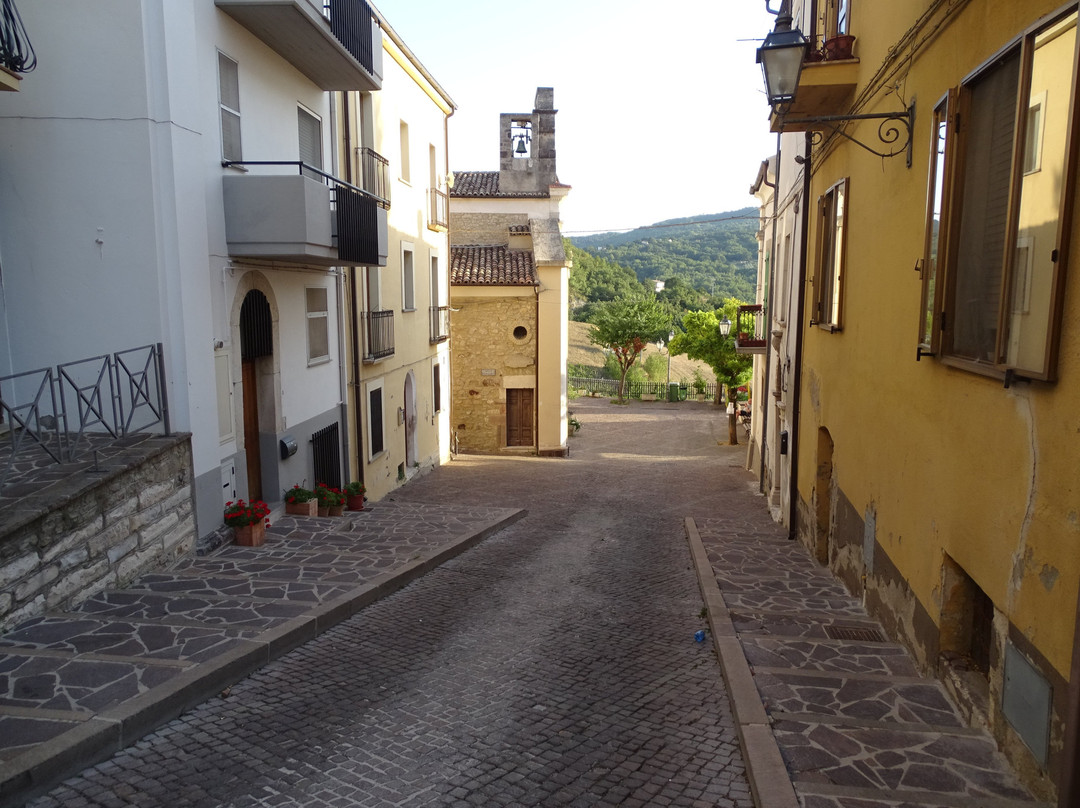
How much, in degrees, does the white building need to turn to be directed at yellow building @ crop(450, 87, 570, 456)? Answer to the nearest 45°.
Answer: approximately 90° to its left

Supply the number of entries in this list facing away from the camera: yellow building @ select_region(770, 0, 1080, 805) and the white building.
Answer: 0

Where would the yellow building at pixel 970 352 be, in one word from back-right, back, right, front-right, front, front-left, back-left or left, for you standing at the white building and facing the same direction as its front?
front

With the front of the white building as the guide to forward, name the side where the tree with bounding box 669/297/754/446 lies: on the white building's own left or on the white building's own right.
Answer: on the white building's own left

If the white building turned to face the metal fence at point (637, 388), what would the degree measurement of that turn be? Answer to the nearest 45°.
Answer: approximately 90° to its left

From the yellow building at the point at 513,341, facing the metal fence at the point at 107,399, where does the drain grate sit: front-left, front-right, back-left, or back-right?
front-left

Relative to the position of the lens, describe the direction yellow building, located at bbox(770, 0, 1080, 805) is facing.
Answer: facing the viewer and to the left of the viewer

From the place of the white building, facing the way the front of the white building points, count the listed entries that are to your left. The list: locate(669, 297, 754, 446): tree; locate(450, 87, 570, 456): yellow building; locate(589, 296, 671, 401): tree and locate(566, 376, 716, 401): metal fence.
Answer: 4
